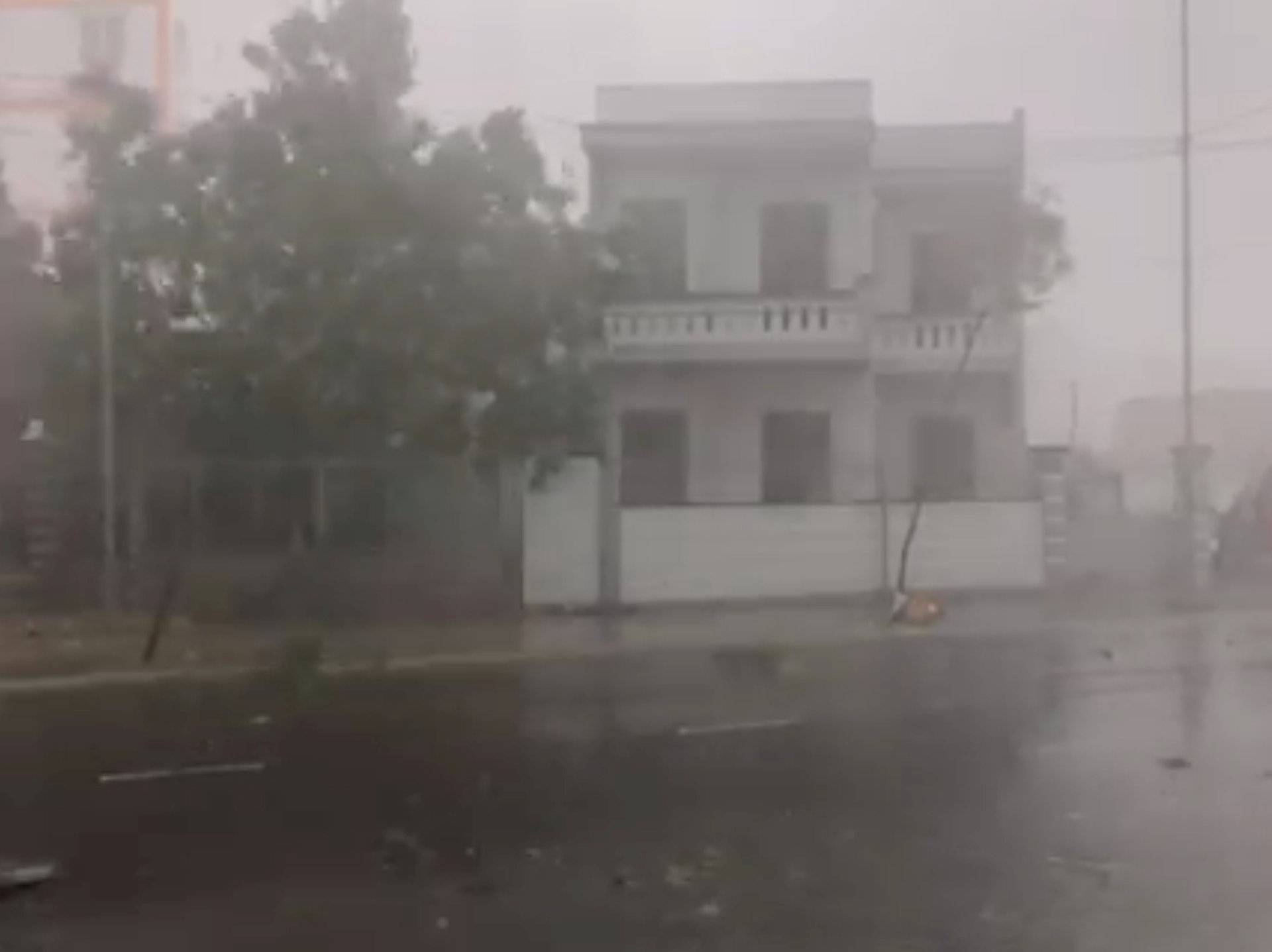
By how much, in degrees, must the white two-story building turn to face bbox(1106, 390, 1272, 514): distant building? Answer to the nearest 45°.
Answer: approximately 90° to its left

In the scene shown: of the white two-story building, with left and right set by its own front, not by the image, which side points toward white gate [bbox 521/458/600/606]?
right

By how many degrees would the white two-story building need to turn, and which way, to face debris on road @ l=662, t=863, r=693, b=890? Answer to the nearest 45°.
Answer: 0° — it already faces it

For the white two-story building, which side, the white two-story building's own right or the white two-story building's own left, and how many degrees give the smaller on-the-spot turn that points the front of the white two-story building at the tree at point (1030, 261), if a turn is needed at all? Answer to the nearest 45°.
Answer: approximately 45° to the white two-story building's own left

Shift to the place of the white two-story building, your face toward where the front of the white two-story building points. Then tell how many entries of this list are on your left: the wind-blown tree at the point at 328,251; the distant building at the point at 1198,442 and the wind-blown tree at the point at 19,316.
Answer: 1

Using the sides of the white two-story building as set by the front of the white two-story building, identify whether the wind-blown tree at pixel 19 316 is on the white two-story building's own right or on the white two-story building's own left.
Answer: on the white two-story building's own right

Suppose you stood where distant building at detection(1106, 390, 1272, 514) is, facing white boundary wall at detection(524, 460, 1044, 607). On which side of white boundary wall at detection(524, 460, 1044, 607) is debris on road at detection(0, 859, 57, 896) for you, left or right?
left

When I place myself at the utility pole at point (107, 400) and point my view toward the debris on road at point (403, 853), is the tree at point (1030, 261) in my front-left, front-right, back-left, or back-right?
front-left

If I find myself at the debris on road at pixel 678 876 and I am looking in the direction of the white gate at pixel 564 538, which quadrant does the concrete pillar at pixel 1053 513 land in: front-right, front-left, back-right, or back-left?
front-right

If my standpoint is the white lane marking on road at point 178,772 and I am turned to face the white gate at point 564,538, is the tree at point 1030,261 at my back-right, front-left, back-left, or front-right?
front-right

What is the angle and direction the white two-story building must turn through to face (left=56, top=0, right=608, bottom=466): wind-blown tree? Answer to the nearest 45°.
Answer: approximately 45° to its right

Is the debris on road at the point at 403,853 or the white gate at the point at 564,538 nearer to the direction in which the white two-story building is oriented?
the debris on road

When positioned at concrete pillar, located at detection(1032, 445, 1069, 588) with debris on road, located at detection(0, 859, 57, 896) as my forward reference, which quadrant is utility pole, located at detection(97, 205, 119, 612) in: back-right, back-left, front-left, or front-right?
front-right

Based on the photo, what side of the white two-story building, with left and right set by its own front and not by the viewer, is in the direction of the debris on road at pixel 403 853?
front

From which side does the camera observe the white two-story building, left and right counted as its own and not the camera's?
front
